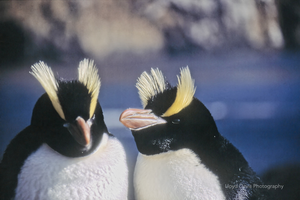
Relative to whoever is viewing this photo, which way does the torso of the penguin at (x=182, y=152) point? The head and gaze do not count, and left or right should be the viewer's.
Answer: facing the viewer and to the left of the viewer
